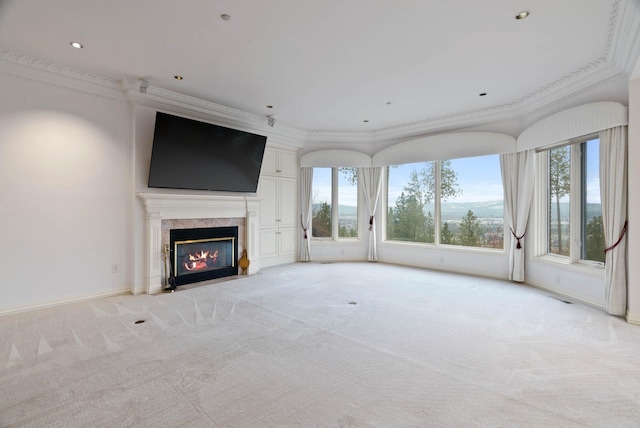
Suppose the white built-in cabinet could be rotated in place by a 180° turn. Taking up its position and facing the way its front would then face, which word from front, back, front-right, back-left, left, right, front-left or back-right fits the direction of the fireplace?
left

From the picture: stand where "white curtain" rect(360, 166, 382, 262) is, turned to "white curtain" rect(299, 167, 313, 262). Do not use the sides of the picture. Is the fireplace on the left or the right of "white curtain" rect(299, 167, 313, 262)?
left

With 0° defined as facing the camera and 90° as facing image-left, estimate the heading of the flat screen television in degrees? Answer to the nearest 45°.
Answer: approximately 315°

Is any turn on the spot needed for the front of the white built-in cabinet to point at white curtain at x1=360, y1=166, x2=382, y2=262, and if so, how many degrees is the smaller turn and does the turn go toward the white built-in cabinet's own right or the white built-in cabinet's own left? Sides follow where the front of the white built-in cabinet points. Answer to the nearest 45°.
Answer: approximately 45° to the white built-in cabinet's own left

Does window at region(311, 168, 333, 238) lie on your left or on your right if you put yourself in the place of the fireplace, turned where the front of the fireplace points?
on your left

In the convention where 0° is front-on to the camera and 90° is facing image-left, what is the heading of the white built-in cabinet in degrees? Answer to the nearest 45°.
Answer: approximately 315°

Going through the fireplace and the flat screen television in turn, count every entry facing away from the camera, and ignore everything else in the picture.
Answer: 0

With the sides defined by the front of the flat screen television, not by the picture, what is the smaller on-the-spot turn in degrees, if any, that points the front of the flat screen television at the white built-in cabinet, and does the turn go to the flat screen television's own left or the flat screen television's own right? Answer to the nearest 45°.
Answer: approximately 90° to the flat screen television's own left

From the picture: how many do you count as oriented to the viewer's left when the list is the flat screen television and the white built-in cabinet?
0

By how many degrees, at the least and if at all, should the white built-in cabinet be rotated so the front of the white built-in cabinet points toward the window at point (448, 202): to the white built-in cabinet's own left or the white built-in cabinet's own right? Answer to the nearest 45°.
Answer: approximately 45° to the white built-in cabinet's own left

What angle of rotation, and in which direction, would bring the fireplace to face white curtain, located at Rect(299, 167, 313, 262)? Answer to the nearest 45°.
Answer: approximately 90° to its left

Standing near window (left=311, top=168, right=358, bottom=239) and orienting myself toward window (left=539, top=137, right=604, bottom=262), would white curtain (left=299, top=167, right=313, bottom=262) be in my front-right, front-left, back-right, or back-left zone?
back-right

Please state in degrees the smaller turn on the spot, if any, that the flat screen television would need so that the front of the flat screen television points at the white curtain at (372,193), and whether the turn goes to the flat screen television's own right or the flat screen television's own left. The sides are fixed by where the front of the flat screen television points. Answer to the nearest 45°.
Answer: approximately 45° to the flat screen television's own left

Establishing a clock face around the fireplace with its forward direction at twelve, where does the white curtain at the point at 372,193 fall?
The white curtain is roughly at 10 o'clock from the fireplace.

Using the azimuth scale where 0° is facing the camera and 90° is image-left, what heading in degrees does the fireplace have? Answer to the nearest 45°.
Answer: approximately 315°

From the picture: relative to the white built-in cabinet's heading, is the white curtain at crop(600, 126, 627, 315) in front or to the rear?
in front
